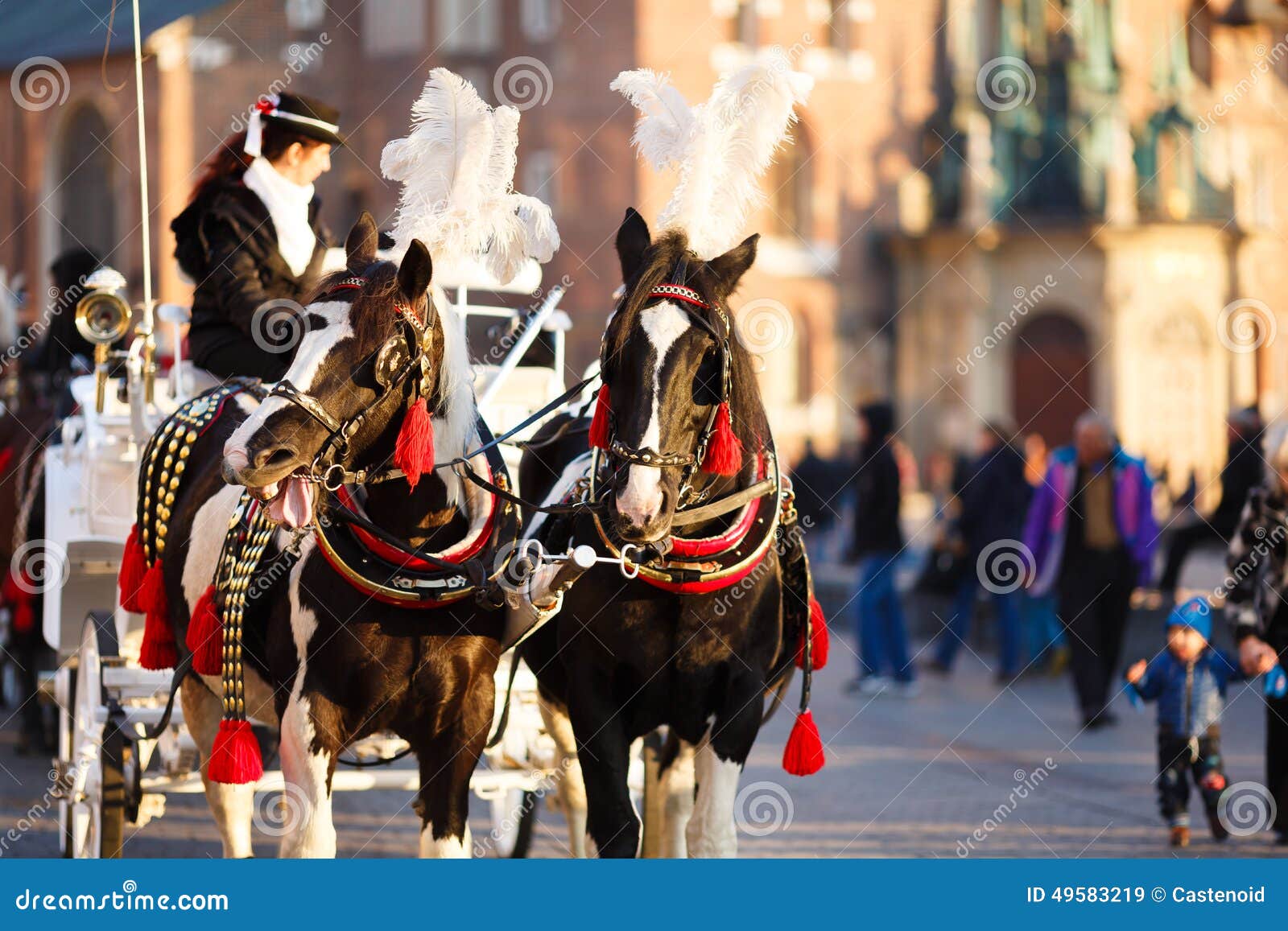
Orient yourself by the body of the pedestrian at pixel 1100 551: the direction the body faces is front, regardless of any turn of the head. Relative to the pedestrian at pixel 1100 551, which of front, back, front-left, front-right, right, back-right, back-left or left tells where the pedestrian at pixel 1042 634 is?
back

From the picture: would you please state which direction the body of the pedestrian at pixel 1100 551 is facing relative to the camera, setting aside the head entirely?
toward the camera

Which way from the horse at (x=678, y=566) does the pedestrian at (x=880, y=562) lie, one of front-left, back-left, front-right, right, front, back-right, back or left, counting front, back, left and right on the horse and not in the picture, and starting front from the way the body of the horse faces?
back

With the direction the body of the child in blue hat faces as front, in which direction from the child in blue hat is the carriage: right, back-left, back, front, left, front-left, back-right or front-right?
front-right

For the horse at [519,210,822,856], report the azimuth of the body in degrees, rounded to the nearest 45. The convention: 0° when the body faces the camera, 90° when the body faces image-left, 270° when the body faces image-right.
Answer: approximately 0°

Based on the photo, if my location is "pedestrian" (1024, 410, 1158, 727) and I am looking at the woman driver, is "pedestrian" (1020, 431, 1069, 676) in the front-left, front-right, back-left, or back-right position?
back-right

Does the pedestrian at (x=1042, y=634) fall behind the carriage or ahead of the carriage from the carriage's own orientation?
behind

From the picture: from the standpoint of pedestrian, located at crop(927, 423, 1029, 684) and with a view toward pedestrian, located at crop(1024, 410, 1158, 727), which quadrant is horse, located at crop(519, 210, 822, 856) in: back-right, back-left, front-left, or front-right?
front-right

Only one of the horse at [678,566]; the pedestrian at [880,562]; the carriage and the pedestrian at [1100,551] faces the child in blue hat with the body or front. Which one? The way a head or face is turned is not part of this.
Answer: the pedestrian at [1100,551]

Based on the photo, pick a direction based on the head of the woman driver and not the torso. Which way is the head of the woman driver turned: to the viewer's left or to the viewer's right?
to the viewer's right

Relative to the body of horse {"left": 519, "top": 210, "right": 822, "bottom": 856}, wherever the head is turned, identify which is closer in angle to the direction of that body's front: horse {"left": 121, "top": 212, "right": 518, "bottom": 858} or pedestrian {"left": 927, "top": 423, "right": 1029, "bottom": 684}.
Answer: the horse

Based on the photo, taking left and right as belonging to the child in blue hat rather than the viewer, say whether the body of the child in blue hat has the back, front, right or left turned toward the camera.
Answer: front

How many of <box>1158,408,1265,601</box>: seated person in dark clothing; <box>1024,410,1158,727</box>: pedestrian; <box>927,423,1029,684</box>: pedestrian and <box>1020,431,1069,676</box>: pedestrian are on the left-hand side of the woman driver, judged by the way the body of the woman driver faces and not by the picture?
4
